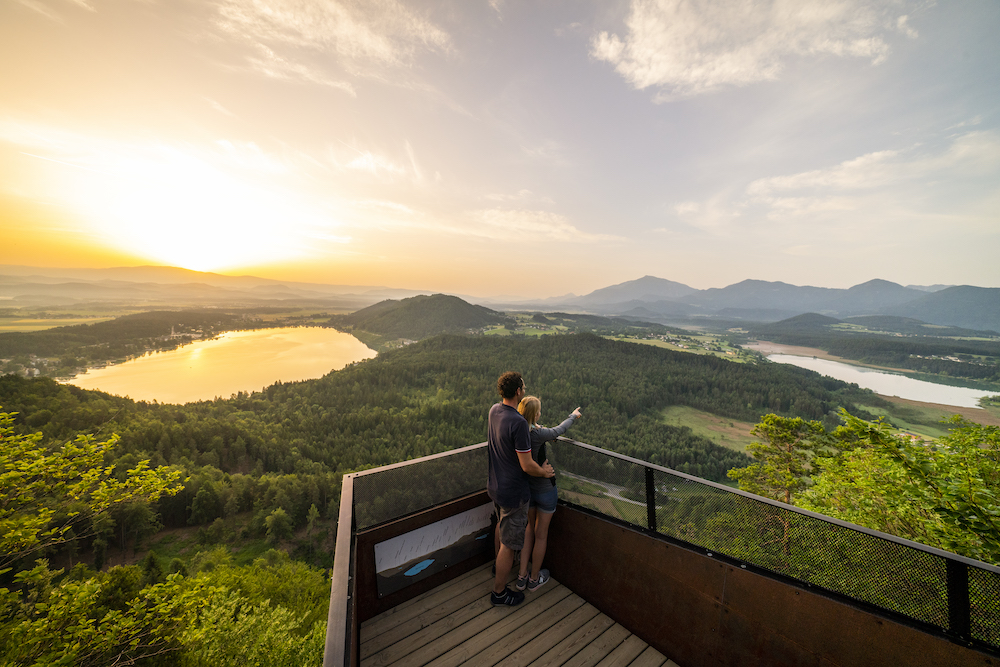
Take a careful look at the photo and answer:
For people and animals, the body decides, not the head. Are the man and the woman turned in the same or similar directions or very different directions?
same or similar directions

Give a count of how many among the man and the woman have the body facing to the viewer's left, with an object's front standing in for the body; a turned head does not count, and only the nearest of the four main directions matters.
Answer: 0

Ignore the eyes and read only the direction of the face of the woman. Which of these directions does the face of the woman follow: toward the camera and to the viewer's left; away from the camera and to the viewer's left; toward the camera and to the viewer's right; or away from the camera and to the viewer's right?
away from the camera and to the viewer's right

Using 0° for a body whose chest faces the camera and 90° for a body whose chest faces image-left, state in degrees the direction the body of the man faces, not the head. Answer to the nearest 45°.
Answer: approximately 225°

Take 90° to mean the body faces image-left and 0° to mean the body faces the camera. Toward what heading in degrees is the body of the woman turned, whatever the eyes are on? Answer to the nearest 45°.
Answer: approximately 225°
